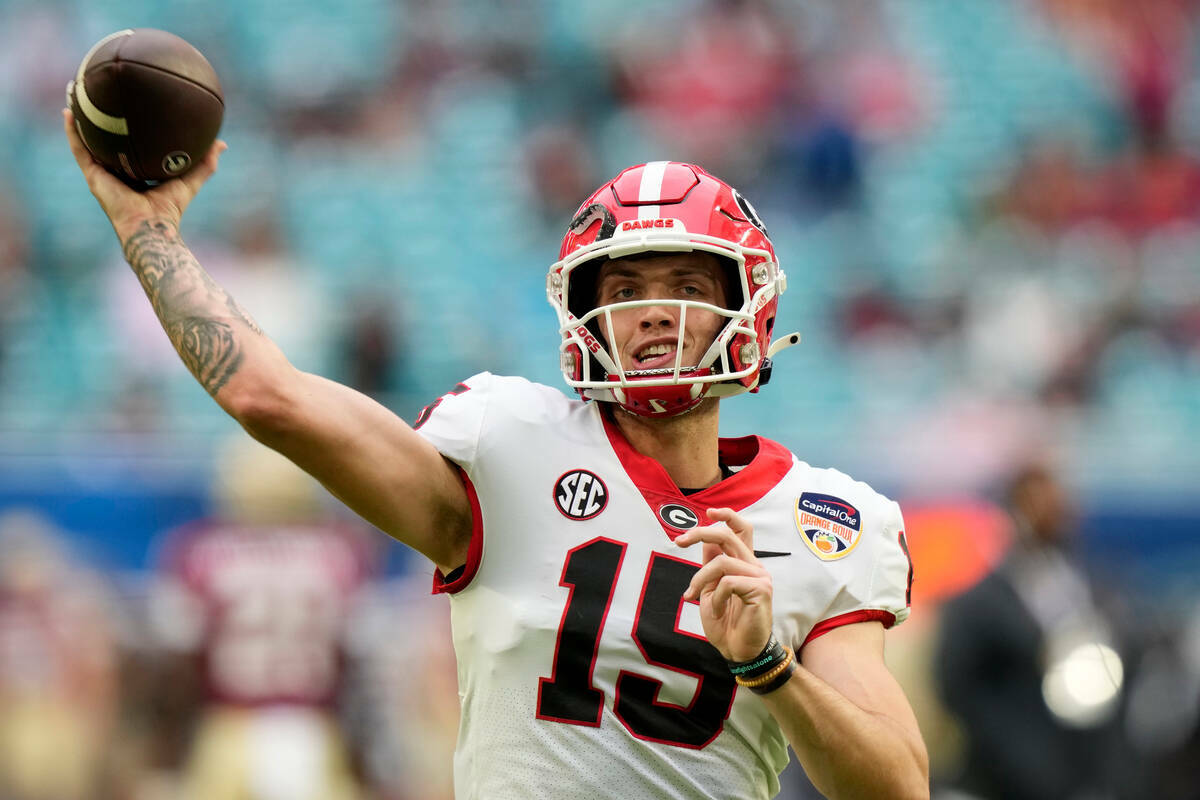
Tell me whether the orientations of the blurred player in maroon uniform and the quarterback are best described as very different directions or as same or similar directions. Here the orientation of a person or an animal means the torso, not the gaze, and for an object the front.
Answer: very different directions

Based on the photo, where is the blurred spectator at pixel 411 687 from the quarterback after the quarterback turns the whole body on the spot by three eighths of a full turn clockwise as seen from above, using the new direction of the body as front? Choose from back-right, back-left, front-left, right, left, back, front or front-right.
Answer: front-right

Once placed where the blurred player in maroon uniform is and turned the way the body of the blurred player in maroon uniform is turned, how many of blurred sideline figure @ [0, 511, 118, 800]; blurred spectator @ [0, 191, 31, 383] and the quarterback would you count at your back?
1

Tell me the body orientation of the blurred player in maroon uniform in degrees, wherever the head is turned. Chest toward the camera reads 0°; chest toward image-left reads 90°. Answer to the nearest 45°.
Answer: approximately 180°

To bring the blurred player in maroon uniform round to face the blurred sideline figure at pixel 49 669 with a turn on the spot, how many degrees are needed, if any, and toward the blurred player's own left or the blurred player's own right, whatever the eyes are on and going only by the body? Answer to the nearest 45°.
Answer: approximately 45° to the blurred player's own left

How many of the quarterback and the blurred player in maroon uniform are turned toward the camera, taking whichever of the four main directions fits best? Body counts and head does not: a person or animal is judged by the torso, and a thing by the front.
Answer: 1

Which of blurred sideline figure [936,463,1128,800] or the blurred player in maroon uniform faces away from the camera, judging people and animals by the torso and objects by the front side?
the blurred player in maroon uniform

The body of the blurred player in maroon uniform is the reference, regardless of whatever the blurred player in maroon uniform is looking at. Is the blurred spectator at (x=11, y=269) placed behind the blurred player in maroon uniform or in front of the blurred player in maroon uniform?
in front

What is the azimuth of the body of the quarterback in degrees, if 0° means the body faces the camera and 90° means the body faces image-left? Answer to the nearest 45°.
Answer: approximately 0°

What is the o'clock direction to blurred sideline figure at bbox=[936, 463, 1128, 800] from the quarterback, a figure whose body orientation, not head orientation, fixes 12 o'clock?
The blurred sideline figure is roughly at 7 o'clock from the quarterback.

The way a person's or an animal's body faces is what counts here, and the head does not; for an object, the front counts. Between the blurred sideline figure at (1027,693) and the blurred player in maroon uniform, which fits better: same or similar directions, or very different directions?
very different directions

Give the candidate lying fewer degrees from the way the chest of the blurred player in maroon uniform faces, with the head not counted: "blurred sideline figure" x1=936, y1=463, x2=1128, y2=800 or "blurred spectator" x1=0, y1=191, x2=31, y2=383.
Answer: the blurred spectator
